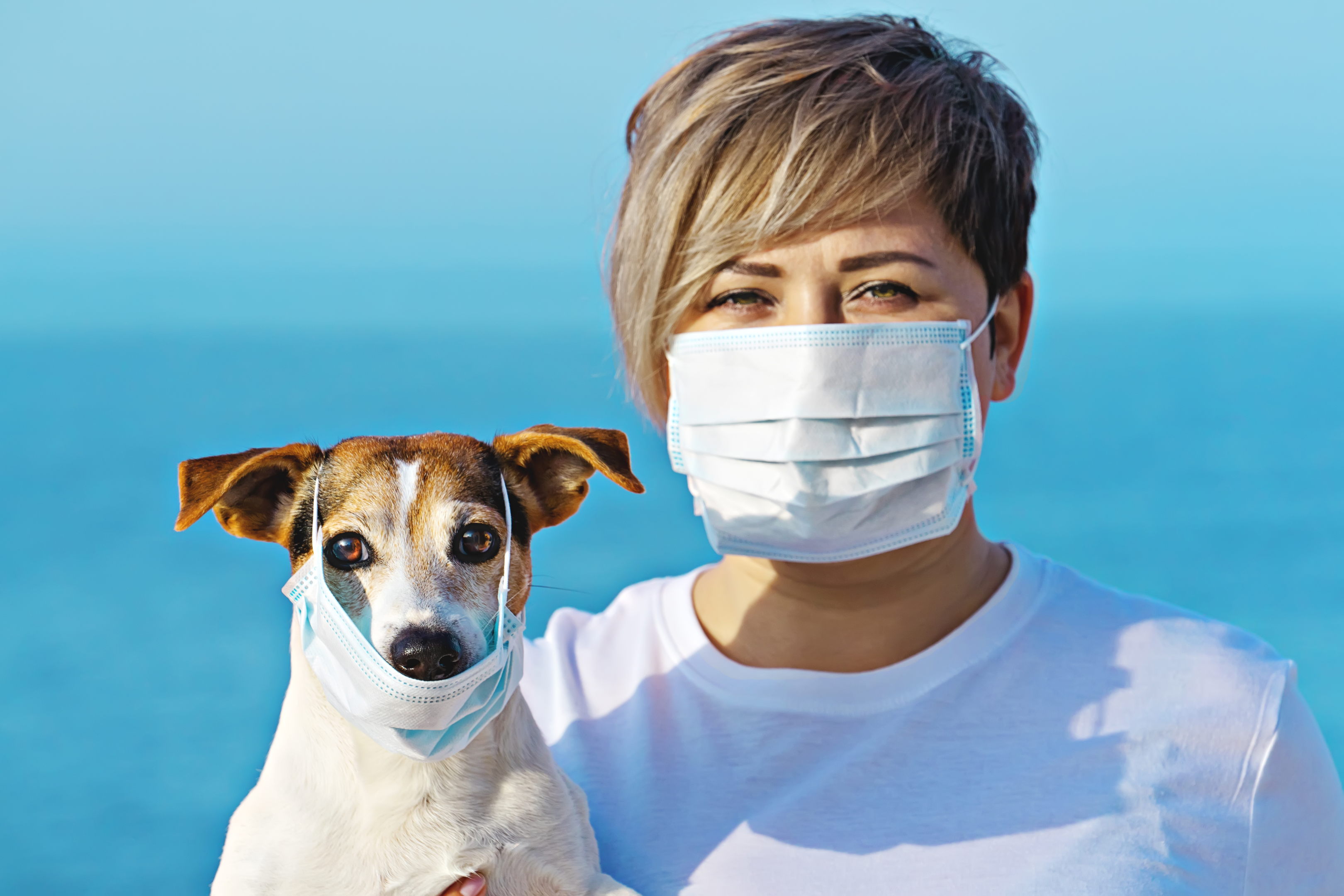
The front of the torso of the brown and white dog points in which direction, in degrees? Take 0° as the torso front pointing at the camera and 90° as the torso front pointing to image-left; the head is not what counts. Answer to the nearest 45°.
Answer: approximately 0°
